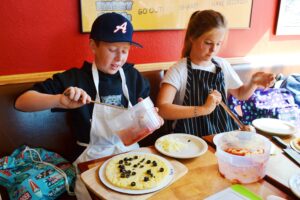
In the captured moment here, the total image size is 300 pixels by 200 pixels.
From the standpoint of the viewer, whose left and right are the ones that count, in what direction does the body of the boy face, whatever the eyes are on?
facing the viewer and to the right of the viewer

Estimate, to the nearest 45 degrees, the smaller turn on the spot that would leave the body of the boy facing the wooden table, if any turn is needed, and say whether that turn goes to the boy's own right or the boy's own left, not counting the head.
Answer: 0° — they already face it

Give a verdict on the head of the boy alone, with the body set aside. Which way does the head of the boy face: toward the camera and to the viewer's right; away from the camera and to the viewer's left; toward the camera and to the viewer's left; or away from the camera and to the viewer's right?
toward the camera and to the viewer's right

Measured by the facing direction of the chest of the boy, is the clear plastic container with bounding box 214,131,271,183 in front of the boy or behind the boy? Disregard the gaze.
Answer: in front

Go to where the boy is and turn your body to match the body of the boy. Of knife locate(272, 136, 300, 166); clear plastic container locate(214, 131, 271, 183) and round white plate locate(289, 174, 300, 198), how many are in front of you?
3

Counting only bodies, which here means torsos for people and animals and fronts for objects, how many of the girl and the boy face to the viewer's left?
0

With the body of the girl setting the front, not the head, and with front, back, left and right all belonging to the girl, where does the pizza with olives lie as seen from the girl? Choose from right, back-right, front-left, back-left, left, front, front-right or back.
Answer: front-right
